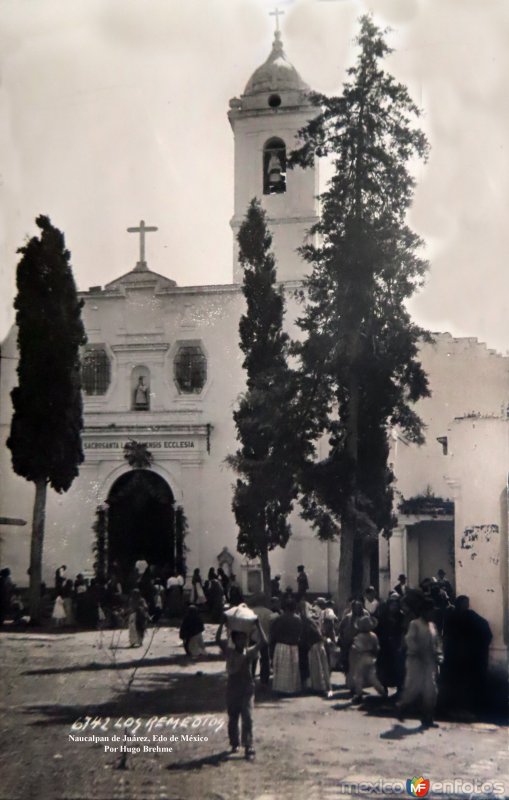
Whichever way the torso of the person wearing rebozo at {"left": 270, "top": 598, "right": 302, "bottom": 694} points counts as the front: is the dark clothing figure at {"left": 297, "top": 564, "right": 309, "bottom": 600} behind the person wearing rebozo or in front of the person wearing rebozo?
in front

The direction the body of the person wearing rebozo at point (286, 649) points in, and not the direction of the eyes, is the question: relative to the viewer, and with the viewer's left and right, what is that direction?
facing away from the viewer

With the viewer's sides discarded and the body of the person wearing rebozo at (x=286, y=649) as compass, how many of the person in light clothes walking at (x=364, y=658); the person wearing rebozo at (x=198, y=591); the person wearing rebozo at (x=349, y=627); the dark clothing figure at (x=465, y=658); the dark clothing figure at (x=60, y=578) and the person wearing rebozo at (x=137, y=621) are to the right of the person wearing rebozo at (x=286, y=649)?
3

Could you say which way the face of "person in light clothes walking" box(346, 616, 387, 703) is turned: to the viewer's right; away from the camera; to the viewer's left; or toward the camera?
away from the camera

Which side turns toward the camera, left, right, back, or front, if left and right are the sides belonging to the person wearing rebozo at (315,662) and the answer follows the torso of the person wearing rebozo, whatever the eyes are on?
back

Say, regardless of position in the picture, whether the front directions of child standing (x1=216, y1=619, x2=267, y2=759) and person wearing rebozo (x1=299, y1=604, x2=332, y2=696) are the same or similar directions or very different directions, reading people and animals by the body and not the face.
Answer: very different directions

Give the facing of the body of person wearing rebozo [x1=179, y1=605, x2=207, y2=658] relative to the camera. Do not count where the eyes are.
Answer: away from the camera

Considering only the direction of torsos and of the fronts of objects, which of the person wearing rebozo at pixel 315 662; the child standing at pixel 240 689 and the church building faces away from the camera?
the person wearing rebozo

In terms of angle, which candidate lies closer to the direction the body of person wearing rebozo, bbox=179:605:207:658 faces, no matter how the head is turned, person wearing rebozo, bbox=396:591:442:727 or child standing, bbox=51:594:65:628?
the child standing

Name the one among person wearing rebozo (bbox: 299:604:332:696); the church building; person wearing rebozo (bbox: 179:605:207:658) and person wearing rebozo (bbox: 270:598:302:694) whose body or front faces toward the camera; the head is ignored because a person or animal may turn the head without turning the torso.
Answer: the church building
